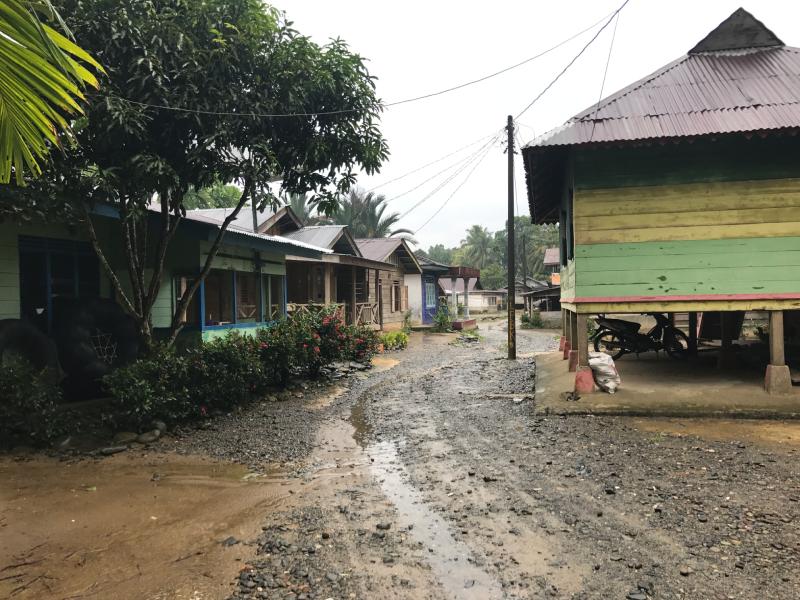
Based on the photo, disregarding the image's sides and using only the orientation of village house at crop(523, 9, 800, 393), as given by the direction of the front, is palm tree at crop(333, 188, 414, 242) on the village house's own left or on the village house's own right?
on the village house's own right

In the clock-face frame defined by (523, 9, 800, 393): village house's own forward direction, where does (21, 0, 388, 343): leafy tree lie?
The leafy tree is roughly at 11 o'clock from the village house.

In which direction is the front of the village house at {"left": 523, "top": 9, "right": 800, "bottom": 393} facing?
to the viewer's left

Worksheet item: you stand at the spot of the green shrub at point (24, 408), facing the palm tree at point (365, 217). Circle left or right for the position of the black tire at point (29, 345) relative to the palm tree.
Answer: left
